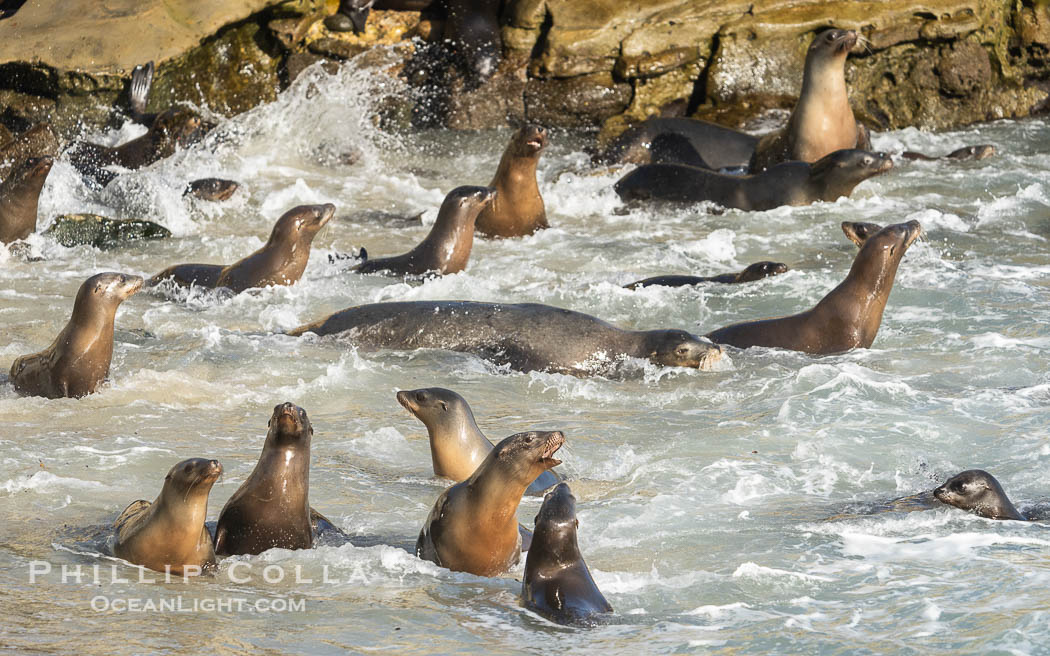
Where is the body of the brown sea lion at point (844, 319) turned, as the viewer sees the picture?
to the viewer's right

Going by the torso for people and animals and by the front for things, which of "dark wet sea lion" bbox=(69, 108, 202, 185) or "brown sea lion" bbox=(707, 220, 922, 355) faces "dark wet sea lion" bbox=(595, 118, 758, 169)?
"dark wet sea lion" bbox=(69, 108, 202, 185)

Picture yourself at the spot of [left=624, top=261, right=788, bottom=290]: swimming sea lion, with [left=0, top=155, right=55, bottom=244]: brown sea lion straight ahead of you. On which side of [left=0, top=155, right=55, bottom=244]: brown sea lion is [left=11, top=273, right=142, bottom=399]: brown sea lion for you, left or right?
left

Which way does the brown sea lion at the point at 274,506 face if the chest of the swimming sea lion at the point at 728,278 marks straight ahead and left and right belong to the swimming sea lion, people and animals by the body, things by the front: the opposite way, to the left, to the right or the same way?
to the right

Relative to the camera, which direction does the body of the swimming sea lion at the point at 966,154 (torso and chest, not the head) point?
to the viewer's right

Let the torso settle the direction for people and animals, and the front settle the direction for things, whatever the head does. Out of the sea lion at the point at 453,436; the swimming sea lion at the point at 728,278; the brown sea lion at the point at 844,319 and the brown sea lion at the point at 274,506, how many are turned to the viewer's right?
2

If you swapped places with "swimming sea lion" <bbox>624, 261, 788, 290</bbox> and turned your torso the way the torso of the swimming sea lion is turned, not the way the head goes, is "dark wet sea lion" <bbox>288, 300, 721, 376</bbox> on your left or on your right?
on your right

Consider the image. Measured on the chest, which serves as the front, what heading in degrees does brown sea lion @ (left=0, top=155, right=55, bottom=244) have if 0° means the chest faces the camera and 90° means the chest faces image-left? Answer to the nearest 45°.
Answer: approximately 270°

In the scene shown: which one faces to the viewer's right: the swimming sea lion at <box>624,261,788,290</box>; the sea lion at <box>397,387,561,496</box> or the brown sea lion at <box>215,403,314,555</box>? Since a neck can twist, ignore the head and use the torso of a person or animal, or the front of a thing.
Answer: the swimming sea lion

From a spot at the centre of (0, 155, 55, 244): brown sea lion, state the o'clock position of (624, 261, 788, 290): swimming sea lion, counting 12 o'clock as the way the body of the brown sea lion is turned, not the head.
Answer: The swimming sea lion is roughly at 1 o'clock from the brown sea lion.

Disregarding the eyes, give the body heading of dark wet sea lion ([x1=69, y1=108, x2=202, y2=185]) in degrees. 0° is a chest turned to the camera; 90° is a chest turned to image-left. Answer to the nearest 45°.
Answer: approximately 270°
